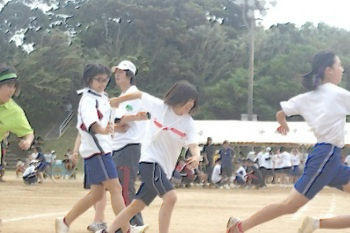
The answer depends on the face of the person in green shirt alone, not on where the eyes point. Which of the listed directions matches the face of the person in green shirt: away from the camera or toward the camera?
toward the camera

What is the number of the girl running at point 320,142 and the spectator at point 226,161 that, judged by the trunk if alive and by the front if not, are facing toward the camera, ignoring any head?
1

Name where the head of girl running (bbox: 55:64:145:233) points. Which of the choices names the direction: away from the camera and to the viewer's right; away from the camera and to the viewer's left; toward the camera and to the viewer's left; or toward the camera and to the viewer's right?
toward the camera and to the viewer's right

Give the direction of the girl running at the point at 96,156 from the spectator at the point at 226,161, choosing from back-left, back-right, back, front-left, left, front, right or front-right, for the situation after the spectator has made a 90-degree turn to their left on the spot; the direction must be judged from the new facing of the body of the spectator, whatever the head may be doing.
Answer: right

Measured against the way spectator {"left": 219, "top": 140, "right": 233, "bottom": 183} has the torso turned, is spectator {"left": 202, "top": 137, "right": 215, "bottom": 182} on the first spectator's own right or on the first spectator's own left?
on the first spectator's own right

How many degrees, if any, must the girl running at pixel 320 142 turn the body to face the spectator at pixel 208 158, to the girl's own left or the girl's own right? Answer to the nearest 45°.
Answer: approximately 90° to the girl's own left

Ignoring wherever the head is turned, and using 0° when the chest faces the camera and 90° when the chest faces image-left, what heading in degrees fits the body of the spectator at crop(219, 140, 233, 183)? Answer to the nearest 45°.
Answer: approximately 0°

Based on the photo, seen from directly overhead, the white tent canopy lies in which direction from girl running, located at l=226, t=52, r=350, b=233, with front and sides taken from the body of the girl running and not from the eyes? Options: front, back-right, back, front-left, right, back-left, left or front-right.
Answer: left

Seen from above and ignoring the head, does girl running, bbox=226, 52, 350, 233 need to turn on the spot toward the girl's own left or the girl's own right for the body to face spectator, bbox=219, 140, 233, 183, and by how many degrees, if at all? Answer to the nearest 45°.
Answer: approximately 90° to the girl's own left

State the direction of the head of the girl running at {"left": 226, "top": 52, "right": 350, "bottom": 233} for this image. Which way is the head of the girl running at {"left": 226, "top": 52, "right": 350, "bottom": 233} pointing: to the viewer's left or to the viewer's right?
to the viewer's right

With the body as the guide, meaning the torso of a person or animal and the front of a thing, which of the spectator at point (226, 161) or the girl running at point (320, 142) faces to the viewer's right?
the girl running

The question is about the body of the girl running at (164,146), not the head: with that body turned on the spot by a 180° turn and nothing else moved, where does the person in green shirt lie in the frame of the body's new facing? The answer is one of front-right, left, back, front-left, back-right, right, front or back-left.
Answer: front-left
